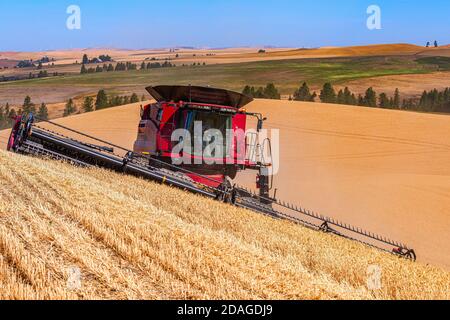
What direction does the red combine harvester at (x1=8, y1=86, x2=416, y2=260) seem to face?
toward the camera
